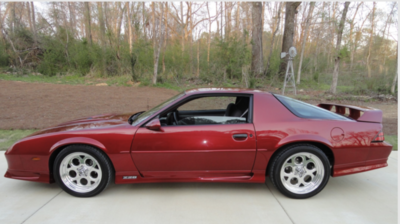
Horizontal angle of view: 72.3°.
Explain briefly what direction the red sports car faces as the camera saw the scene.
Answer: facing to the left of the viewer
